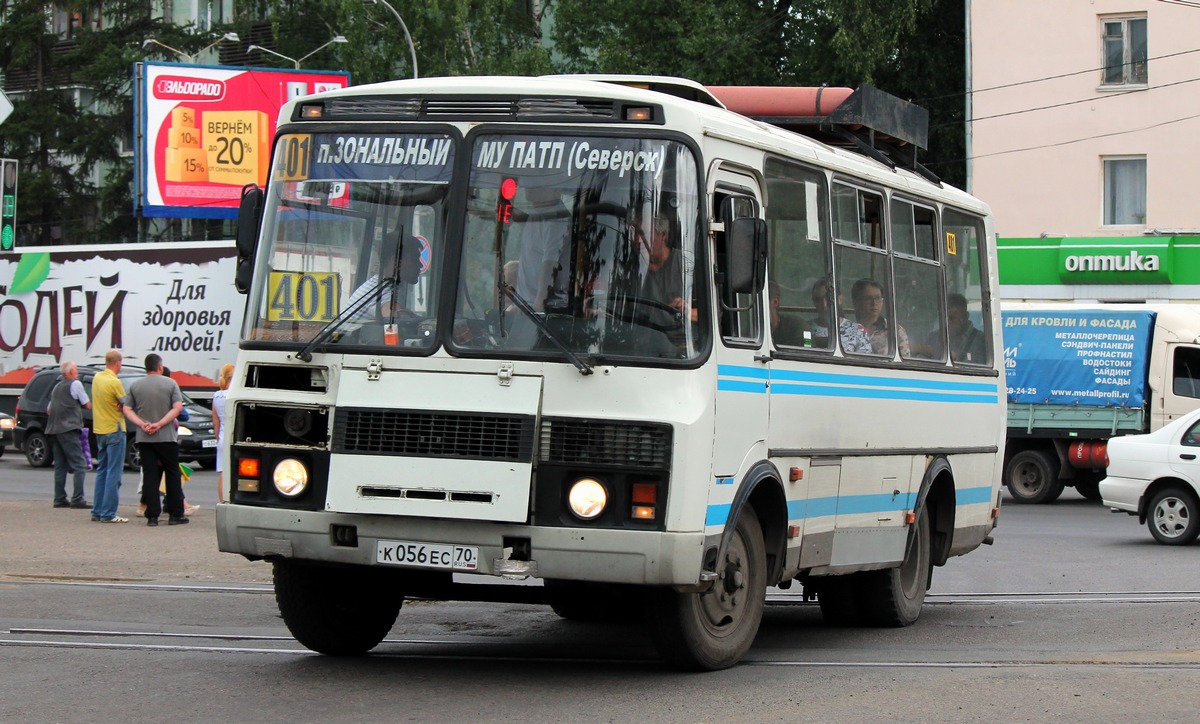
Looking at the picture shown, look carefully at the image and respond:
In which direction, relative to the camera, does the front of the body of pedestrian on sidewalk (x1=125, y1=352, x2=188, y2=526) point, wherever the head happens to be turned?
away from the camera

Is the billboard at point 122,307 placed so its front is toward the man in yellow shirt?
yes

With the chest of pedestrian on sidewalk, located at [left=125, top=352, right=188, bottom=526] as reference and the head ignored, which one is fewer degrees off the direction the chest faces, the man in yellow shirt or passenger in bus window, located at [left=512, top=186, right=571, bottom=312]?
the man in yellow shirt

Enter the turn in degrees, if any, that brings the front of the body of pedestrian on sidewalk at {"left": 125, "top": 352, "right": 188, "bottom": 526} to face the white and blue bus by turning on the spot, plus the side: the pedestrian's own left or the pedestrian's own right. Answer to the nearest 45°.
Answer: approximately 180°

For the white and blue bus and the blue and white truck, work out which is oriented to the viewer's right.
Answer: the blue and white truck

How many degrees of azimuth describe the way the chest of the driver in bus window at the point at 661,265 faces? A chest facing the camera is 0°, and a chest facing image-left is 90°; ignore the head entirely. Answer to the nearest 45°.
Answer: approximately 45°
